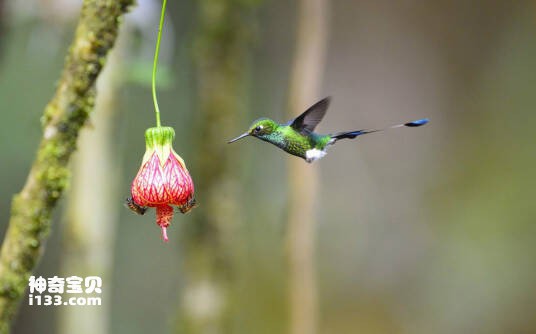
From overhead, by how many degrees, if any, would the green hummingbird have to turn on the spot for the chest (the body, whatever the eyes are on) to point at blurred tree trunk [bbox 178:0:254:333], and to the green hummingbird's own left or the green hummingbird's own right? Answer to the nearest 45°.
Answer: approximately 90° to the green hummingbird's own right

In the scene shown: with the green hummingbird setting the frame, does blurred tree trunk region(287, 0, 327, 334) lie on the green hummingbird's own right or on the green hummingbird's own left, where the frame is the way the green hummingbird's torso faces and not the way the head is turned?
on the green hummingbird's own right

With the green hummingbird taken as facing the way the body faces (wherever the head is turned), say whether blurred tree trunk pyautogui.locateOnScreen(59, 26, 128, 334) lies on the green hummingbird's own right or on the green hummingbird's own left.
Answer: on the green hummingbird's own right

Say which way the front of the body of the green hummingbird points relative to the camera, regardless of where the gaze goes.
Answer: to the viewer's left
